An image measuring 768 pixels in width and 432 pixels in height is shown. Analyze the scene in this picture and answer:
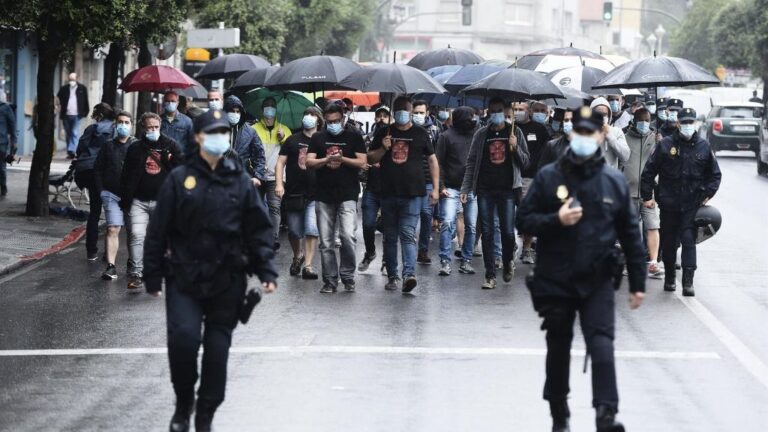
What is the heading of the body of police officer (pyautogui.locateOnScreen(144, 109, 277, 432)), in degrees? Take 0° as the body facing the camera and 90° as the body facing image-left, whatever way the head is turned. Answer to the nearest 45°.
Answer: approximately 0°

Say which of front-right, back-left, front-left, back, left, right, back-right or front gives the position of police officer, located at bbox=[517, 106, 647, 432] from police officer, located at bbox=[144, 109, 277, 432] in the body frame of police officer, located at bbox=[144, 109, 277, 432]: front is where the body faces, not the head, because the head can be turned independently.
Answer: left

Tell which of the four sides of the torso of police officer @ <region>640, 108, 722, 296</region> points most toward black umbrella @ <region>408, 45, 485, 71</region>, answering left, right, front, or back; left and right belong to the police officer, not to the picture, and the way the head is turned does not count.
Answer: back

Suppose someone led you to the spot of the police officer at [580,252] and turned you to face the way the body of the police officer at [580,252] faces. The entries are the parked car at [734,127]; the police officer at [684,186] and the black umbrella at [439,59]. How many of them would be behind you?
3

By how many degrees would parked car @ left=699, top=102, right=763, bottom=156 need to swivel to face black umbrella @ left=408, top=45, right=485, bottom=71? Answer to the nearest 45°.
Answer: approximately 180°

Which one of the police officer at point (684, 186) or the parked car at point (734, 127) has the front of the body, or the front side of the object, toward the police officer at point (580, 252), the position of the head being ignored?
the police officer at point (684, 186)

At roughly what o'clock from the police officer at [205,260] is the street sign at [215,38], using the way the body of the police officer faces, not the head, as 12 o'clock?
The street sign is roughly at 6 o'clock from the police officer.
